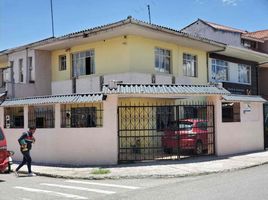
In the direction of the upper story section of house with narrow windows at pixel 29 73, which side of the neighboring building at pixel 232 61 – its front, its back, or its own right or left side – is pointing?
right

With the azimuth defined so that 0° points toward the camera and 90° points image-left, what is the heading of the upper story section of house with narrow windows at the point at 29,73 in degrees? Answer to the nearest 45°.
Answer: approximately 45°

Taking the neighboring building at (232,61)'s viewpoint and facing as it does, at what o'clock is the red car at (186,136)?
The red car is roughly at 2 o'clock from the neighboring building.

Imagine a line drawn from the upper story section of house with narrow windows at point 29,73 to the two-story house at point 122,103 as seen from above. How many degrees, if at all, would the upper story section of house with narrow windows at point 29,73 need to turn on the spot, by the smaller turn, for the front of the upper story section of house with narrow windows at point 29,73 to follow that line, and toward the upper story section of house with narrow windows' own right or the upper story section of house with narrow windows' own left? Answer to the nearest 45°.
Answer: approximately 90° to the upper story section of house with narrow windows' own left

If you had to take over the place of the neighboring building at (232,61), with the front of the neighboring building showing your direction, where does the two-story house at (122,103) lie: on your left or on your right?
on your right

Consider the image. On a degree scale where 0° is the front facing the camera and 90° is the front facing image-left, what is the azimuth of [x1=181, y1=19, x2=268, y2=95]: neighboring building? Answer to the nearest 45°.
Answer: approximately 315°

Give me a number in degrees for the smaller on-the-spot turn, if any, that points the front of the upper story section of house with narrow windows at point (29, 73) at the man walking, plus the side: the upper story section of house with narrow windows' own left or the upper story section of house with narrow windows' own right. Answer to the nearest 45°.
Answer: approximately 45° to the upper story section of house with narrow windows' own left

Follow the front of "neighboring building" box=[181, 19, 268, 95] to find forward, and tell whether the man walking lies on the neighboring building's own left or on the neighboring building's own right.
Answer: on the neighboring building's own right

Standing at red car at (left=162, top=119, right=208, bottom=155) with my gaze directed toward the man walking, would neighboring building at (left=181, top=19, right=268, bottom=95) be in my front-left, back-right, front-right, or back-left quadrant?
back-right
